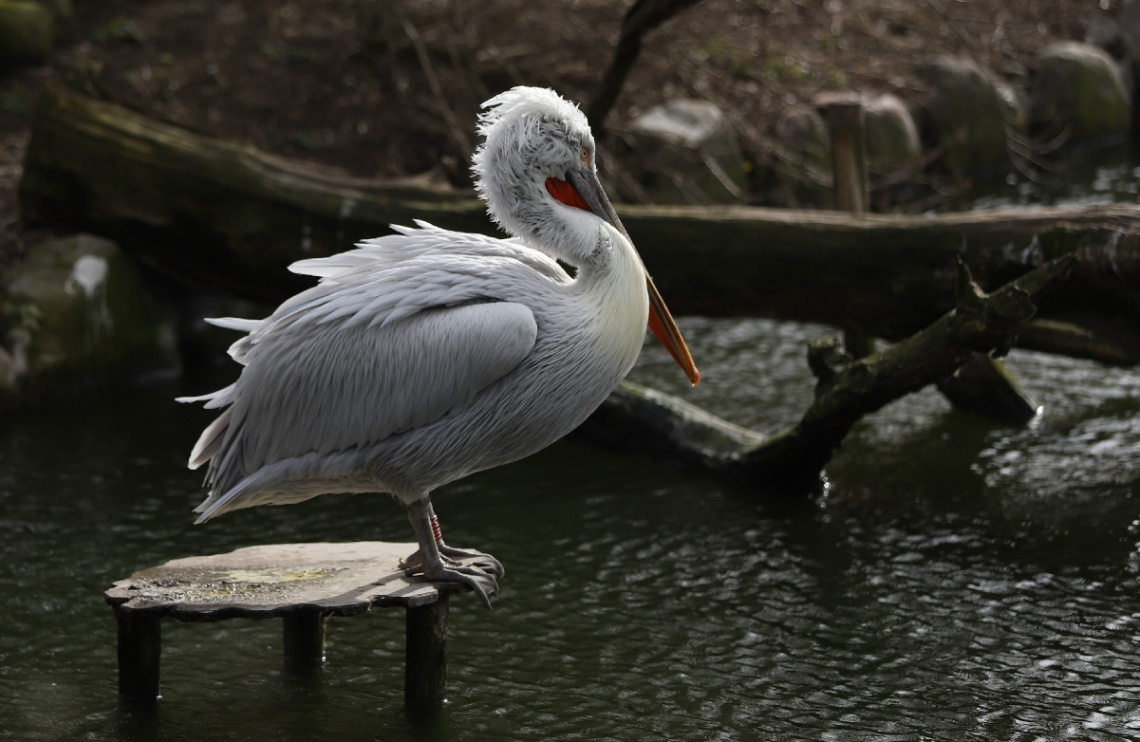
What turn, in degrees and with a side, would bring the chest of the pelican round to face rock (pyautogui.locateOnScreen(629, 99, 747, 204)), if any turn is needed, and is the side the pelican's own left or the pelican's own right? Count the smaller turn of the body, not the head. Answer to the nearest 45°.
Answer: approximately 90° to the pelican's own left

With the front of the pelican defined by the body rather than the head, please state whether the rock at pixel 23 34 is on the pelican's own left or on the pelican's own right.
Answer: on the pelican's own left

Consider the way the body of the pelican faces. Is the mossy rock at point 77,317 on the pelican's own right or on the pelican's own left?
on the pelican's own left

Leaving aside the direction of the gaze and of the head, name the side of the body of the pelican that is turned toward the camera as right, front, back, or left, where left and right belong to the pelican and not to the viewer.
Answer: right

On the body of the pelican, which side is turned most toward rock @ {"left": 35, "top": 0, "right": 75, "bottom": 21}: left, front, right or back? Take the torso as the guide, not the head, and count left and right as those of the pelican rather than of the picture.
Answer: left

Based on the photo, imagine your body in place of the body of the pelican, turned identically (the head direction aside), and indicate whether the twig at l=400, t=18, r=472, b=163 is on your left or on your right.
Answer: on your left

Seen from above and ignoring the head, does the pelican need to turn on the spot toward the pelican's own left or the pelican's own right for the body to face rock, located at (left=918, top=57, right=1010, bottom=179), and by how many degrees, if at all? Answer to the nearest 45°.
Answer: approximately 45° to the pelican's own left
